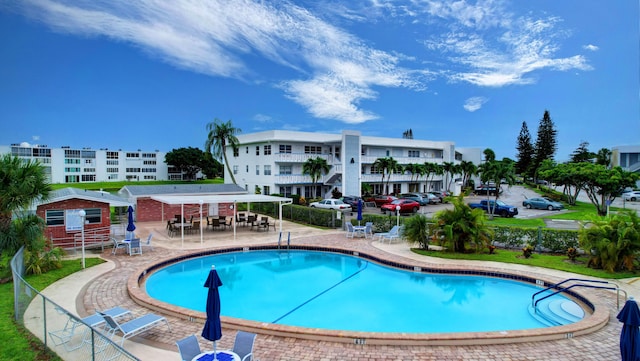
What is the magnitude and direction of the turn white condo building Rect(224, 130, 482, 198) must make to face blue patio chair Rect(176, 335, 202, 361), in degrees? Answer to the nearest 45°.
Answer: approximately 45° to its right

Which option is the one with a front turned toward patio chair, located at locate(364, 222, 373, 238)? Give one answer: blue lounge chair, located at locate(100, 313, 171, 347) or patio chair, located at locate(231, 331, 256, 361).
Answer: the blue lounge chair

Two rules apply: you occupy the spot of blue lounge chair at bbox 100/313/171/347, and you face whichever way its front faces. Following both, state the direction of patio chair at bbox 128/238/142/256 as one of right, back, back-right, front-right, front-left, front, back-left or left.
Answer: front-left

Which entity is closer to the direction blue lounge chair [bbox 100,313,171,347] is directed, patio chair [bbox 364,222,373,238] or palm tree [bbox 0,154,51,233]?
the patio chair

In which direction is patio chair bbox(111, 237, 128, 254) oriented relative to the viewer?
to the viewer's right

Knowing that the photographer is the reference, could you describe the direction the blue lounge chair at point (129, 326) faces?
facing away from the viewer and to the right of the viewer

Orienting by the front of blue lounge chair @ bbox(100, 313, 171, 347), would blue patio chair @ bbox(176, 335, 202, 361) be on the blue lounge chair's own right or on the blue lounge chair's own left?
on the blue lounge chair's own right

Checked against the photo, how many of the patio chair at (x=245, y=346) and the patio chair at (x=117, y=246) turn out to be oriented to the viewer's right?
1

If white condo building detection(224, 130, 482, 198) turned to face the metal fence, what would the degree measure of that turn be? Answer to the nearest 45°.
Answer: approximately 45° to its right

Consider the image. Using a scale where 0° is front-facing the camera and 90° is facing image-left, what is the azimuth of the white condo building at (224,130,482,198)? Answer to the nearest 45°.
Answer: approximately 315°
